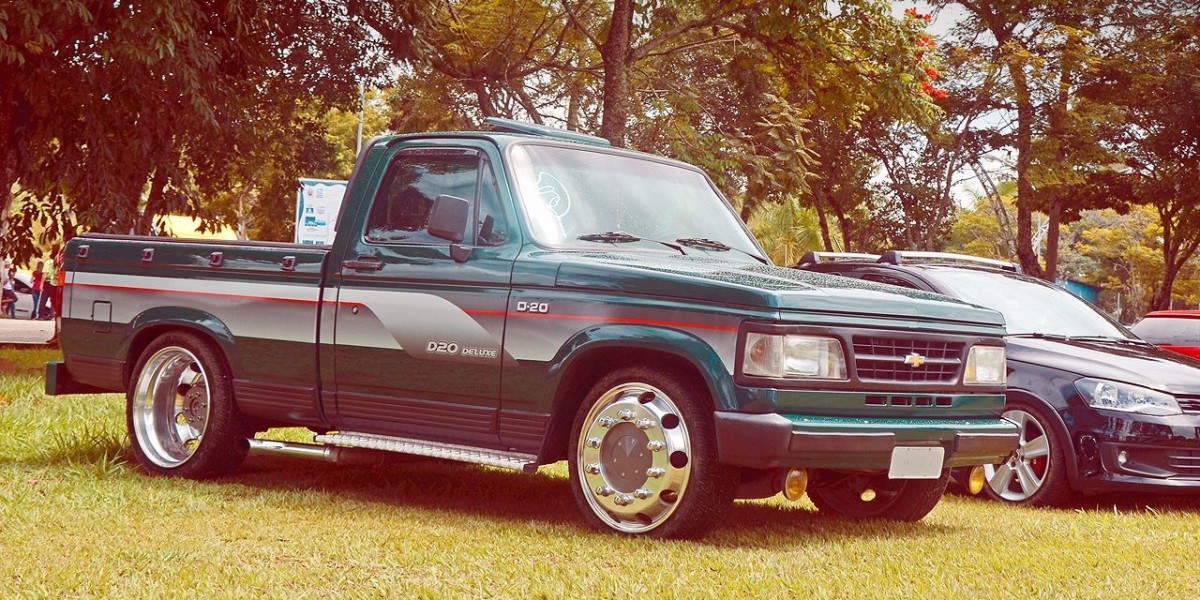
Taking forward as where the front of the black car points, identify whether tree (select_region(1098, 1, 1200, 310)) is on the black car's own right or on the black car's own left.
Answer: on the black car's own left

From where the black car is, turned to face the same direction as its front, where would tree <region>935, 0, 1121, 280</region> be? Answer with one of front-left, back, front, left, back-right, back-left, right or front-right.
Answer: back-left

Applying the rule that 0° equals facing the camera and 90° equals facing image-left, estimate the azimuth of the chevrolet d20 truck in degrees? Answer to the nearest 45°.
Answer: approximately 315°

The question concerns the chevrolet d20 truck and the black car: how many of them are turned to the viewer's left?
0

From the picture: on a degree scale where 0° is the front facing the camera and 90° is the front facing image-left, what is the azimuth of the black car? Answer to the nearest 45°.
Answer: approximately 315°

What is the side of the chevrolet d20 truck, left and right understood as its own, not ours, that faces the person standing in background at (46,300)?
back
